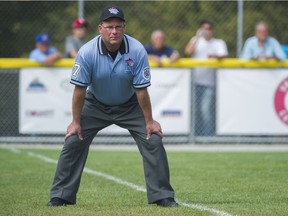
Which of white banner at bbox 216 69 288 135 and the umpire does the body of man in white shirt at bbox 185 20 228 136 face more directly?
the umpire

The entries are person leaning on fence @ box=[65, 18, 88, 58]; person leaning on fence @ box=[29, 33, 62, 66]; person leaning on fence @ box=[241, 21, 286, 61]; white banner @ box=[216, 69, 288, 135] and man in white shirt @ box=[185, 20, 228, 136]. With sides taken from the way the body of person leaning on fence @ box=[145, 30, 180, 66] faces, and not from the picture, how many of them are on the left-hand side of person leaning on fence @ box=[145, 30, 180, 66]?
3

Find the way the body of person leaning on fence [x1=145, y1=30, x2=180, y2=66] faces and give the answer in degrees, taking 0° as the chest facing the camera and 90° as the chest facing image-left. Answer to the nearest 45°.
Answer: approximately 0°

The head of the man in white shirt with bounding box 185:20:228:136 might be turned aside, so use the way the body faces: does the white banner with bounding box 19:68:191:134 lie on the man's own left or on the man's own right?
on the man's own right

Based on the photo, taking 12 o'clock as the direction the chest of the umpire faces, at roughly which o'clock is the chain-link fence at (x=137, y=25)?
The chain-link fence is roughly at 6 o'clock from the umpire.

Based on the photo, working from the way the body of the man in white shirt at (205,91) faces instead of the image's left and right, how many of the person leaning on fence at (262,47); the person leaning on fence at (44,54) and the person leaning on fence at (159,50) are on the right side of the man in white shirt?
2

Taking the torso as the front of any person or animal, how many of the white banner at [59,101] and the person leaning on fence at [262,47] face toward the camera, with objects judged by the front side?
2

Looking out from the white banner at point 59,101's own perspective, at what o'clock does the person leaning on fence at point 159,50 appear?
The person leaning on fence is roughly at 9 o'clock from the white banner.

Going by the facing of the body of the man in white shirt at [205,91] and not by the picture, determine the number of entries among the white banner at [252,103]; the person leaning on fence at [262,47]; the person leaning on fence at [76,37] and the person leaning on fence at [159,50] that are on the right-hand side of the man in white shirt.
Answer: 2

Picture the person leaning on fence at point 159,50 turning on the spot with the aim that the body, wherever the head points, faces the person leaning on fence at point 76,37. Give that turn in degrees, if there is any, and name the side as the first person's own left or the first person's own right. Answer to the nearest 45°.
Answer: approximately 90° to the first person's own right

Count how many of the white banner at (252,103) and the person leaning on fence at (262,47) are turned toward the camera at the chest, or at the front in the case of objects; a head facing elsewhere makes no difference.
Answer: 2
